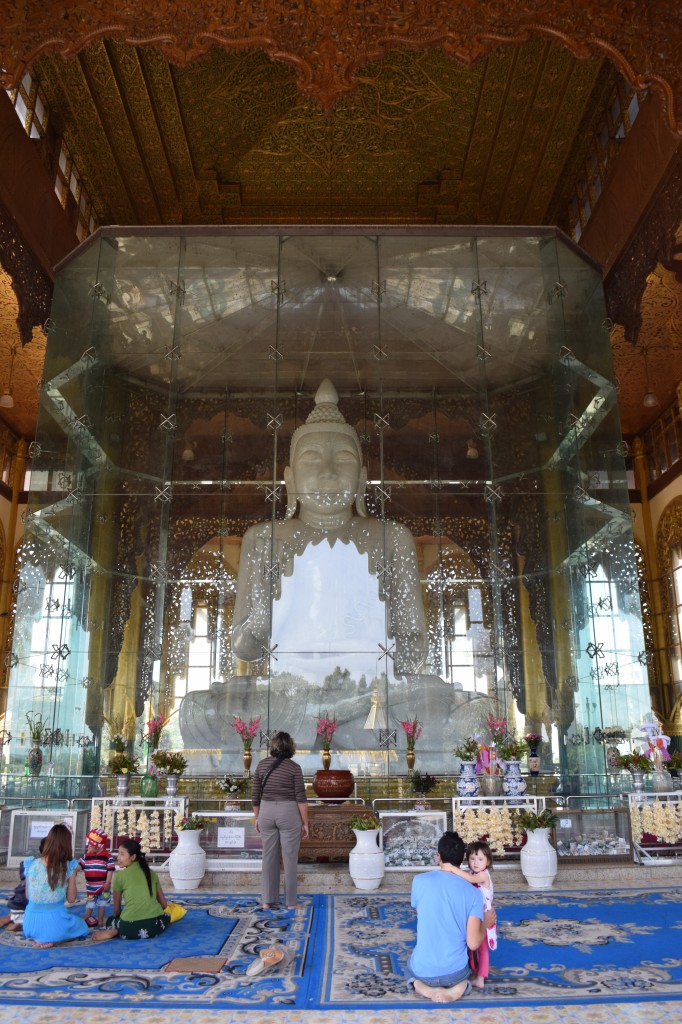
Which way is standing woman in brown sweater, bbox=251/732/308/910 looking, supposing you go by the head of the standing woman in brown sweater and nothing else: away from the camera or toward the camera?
away from the camera

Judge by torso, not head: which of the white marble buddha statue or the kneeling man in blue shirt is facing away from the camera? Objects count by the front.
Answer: the kneeling man in blue shirt

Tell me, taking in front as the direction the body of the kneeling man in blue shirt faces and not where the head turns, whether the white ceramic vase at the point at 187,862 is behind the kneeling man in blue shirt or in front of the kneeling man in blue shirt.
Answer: in front

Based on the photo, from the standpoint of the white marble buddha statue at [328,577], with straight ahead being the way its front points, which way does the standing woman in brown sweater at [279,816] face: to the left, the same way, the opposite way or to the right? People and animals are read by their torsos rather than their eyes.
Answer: the opposite way

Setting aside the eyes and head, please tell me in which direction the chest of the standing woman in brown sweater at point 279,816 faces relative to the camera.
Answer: away from the camera

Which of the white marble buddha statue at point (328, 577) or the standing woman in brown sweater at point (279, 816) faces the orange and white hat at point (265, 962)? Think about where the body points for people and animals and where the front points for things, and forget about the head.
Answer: the white marble buddha statue

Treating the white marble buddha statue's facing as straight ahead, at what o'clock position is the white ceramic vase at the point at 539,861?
The white ceramic vase is roughly at 11 o'clock from the white marble buddha statue.

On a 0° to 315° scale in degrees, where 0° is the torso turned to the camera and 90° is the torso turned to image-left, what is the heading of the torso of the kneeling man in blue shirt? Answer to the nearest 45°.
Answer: approximately 180°

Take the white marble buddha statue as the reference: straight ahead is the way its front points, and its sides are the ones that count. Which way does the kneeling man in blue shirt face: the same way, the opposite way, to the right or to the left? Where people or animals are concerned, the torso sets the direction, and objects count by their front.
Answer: the opposite way

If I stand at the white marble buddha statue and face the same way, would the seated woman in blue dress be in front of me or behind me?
in front

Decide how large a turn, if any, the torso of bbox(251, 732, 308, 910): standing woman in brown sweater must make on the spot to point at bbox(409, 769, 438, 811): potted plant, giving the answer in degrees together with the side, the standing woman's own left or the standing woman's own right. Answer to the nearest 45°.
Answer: approximately 45° to the standing woman's own right

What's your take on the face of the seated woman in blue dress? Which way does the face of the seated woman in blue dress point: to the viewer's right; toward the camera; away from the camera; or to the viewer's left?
away from the camera

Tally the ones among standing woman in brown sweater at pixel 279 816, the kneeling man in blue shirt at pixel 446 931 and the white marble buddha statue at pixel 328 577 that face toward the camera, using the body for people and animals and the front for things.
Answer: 1

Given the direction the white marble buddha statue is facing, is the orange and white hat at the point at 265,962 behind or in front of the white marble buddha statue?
in front
